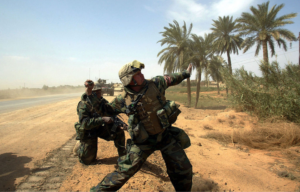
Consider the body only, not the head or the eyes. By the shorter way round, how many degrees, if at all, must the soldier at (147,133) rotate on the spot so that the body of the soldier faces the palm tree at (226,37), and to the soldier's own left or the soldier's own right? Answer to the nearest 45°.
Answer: approximately 135° to the soldier's own left

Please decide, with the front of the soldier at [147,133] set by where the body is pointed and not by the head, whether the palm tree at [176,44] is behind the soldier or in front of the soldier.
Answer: behind

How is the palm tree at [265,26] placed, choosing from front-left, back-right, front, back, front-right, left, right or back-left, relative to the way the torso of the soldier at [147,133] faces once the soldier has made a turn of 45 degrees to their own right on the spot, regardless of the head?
back

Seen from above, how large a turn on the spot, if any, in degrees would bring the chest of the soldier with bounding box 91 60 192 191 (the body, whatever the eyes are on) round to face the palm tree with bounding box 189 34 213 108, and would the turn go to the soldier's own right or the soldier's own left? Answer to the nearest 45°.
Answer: approximately 180°

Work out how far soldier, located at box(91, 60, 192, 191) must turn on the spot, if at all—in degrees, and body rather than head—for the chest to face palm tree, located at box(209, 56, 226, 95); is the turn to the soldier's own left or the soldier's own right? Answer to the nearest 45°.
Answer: approximately 135° to the soldier's own left

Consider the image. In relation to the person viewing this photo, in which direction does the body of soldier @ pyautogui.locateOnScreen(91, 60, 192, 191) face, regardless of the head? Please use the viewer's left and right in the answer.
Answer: facing the viewer

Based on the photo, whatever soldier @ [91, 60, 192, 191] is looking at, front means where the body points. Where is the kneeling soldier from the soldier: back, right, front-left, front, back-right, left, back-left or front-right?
back-right
